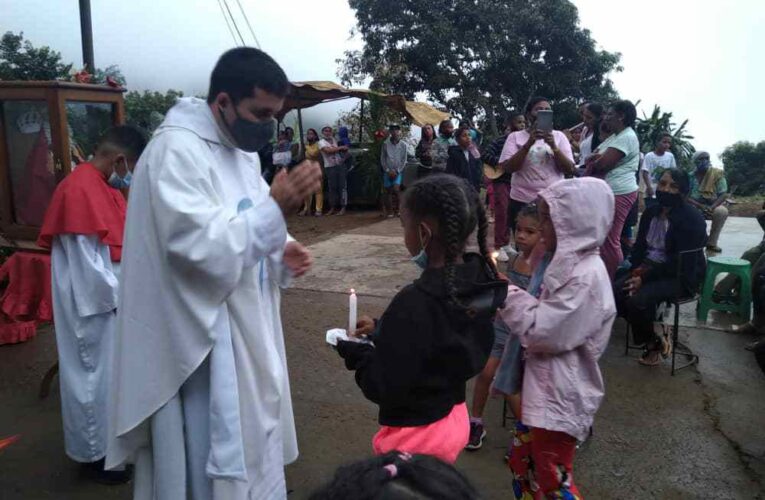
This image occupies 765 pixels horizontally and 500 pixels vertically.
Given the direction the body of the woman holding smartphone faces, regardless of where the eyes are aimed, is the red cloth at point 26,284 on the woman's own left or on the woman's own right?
on the woman's own right

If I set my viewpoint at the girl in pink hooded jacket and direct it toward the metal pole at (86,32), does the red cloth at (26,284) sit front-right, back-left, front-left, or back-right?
front-left

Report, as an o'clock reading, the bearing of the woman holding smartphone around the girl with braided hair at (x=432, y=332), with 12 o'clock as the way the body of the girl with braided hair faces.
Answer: The woman holding smartphone is roughly at 2 o'clock from the girl with braided hair.

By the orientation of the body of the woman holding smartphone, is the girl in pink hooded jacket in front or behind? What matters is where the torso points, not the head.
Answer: in front

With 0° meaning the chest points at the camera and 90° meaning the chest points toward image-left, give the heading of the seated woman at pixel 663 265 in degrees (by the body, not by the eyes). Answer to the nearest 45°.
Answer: approximately 45°

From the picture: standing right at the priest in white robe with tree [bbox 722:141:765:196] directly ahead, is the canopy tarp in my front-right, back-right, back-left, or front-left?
front-left

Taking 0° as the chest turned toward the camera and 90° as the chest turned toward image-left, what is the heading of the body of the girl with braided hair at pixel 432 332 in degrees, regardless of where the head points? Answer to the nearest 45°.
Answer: approximately 135°

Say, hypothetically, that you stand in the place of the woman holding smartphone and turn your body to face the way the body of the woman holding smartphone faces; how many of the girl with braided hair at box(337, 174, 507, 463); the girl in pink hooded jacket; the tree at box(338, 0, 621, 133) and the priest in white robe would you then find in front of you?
3

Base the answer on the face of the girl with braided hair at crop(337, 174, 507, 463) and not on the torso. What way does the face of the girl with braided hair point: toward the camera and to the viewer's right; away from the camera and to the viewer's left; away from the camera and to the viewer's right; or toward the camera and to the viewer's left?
away from the camera and to the viewer's left

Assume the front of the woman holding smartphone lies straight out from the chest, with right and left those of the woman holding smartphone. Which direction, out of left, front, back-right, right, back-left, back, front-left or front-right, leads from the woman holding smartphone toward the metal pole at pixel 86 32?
right

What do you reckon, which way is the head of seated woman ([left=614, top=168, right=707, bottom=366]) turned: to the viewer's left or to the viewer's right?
to the viewer's left

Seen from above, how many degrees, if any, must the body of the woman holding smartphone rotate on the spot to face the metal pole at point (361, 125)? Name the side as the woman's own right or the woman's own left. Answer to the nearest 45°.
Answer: approximately 135° to the woman's own right

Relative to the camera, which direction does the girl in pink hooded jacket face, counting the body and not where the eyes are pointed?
to the viewer's left

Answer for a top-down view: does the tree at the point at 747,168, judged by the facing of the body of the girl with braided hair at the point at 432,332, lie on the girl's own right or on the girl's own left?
on the girl's own right

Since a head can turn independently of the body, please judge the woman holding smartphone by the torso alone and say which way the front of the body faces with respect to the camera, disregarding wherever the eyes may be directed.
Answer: toward the camera

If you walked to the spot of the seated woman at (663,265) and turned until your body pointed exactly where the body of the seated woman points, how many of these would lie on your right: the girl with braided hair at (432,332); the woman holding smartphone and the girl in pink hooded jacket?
1
